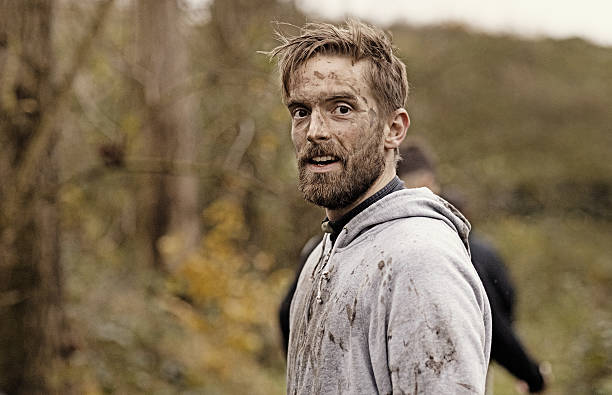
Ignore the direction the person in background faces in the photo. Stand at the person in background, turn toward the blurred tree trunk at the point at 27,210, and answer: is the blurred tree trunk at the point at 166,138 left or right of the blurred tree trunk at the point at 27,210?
right

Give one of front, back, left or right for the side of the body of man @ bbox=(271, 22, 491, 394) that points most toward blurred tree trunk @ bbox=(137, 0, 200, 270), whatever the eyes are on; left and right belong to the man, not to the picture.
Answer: right

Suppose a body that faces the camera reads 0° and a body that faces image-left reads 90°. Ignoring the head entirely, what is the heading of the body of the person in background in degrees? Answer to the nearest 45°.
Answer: approximately 180°

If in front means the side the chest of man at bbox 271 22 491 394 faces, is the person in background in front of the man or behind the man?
behind

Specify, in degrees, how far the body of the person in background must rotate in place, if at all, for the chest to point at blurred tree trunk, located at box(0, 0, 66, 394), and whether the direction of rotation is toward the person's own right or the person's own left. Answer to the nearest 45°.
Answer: approximately 90° to the person's own left

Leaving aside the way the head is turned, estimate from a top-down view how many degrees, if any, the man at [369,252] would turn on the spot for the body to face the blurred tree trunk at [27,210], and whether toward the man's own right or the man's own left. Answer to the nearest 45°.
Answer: approximately 90° to the man's own right

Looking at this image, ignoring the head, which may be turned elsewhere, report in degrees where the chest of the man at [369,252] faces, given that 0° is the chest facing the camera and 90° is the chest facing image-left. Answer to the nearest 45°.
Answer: approximately 45°

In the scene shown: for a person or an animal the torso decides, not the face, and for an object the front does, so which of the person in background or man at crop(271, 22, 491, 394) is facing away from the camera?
the person in background

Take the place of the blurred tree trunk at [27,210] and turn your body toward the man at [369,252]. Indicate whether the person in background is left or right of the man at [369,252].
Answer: left

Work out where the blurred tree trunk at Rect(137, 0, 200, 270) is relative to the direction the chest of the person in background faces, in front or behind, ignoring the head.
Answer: in front

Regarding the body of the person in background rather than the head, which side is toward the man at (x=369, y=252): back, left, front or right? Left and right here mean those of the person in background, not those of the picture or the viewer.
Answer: back

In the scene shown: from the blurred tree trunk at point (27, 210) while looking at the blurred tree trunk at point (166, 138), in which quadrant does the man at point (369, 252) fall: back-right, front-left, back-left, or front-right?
back-right
